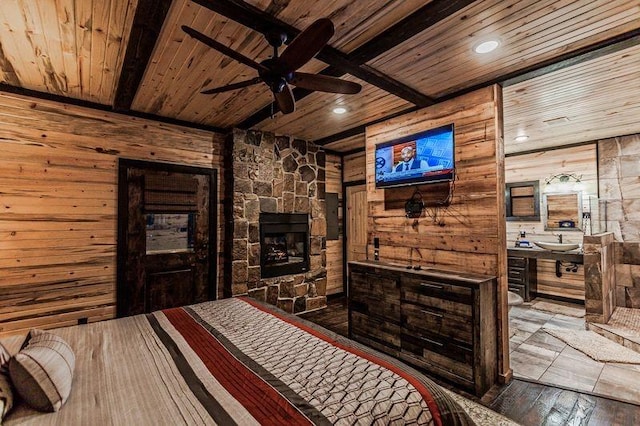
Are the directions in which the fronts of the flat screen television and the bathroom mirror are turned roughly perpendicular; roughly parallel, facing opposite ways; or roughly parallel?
roughly parallel

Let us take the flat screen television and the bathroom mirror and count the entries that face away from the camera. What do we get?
0

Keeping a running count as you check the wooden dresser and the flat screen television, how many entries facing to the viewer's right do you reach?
0

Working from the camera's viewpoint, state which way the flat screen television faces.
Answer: facing the viewer and to the left of the viewer

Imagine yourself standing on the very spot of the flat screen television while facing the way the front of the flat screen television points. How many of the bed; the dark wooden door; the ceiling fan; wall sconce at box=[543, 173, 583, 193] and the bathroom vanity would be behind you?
2

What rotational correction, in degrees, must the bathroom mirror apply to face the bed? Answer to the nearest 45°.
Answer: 0° — it already faces it

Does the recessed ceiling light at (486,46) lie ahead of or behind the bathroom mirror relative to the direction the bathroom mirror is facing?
ahead

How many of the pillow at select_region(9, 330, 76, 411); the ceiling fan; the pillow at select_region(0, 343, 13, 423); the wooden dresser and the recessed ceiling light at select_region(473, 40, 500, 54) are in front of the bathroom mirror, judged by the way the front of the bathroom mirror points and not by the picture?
5

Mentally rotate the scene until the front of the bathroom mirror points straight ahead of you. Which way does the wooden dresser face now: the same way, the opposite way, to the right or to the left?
the same way

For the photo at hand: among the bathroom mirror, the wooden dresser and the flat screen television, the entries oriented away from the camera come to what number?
0

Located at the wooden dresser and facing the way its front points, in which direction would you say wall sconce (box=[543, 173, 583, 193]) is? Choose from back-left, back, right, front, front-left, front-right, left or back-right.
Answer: back

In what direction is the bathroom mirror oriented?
toward the camera

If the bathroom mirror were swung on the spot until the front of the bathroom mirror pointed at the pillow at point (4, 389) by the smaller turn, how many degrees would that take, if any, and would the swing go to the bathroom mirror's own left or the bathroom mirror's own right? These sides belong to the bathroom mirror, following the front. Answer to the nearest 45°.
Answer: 0° — it already faces it

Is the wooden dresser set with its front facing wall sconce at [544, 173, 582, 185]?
no

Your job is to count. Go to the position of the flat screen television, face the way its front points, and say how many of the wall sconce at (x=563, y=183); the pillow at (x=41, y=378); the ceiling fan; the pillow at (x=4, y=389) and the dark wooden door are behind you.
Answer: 1

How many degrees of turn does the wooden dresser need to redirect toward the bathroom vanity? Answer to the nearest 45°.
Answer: approximately 180°

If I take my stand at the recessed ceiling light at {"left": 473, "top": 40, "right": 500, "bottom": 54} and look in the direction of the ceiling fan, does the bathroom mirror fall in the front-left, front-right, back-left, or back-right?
back-right

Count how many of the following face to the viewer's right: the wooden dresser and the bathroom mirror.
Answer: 0
